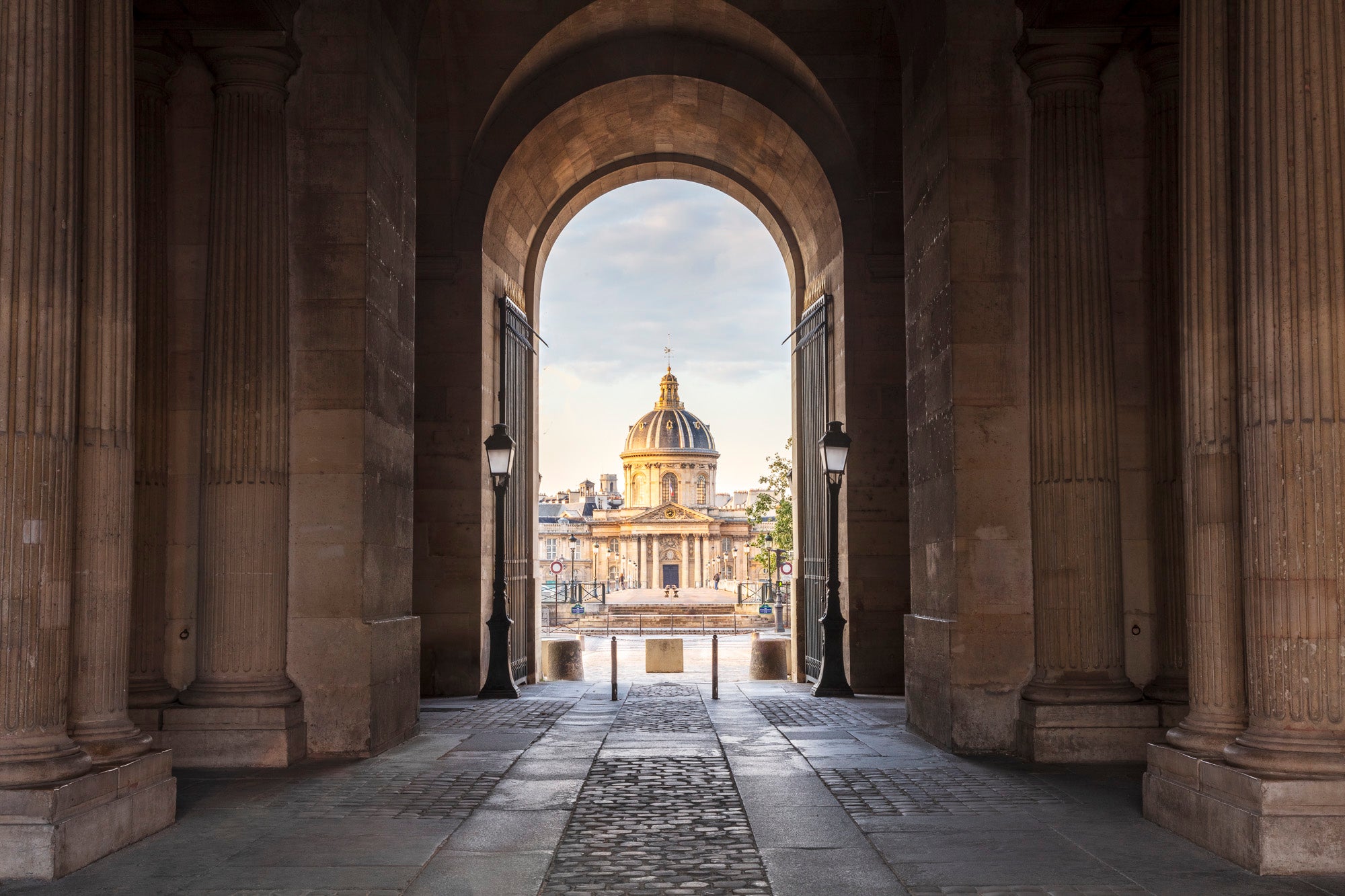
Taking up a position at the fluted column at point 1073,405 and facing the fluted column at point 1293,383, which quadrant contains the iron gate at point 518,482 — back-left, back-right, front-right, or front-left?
back-right
